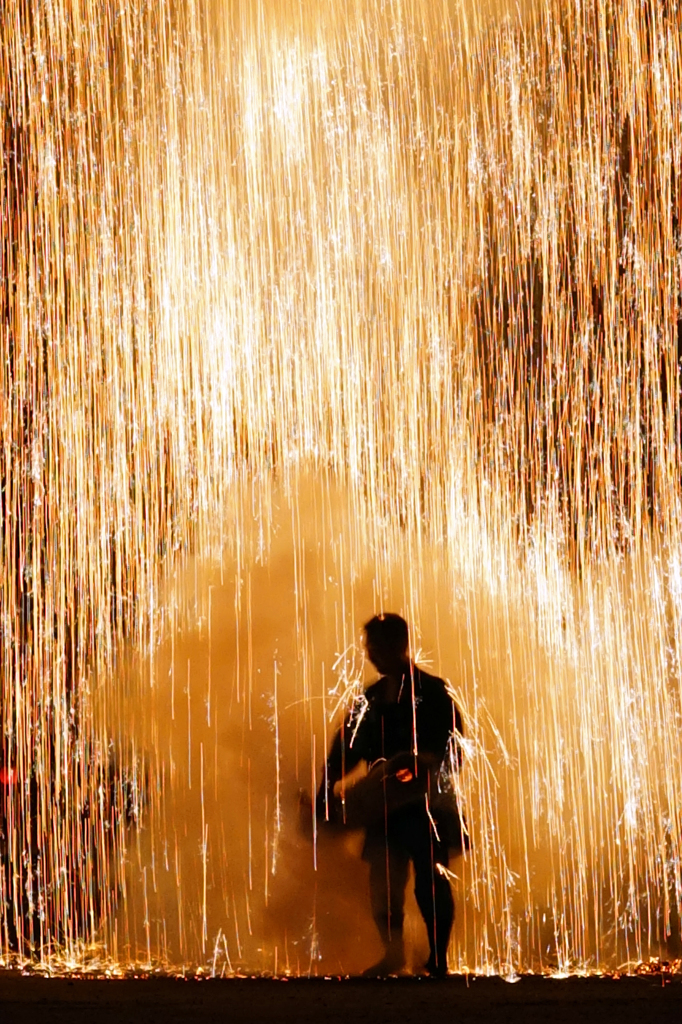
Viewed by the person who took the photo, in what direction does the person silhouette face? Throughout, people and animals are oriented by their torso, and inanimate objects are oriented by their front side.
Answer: facing the viewer and to the left of the viewer
